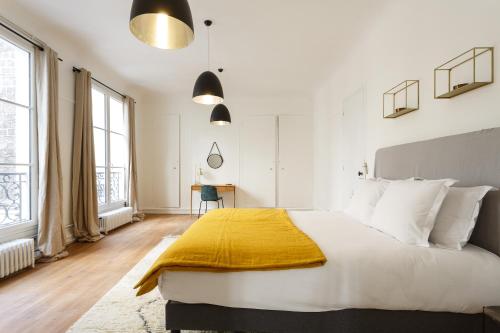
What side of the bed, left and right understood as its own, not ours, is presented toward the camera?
left

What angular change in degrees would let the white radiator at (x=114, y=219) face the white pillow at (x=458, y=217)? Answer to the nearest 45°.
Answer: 0° — it already faces it

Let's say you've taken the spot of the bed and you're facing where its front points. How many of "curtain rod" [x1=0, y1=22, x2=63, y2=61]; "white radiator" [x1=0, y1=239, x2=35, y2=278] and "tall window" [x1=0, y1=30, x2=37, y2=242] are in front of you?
3

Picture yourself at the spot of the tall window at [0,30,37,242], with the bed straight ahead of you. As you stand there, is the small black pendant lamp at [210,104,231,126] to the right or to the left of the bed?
left

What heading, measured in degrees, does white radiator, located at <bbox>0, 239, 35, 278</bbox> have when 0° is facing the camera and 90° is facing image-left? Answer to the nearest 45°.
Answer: approximately 315°

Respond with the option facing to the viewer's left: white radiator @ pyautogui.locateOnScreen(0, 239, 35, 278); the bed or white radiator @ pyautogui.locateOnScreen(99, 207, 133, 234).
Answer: the bed

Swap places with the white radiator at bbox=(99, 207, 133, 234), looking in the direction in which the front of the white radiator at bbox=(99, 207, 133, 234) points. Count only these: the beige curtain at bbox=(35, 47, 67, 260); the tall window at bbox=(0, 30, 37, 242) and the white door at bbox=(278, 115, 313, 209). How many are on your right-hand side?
2

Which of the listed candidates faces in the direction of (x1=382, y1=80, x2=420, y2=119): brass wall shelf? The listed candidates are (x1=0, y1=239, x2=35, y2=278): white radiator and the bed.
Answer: the white radiator

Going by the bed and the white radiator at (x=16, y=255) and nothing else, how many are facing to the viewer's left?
1

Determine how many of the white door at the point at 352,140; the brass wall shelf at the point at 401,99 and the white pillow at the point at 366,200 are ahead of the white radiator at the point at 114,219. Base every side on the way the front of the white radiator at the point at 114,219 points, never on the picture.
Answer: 3

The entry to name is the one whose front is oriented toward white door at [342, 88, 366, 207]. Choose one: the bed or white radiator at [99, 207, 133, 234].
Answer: the white radiator

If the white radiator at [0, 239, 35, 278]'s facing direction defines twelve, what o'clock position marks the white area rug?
The white area rug is roughly at 1 o'clock from the white radiator.
